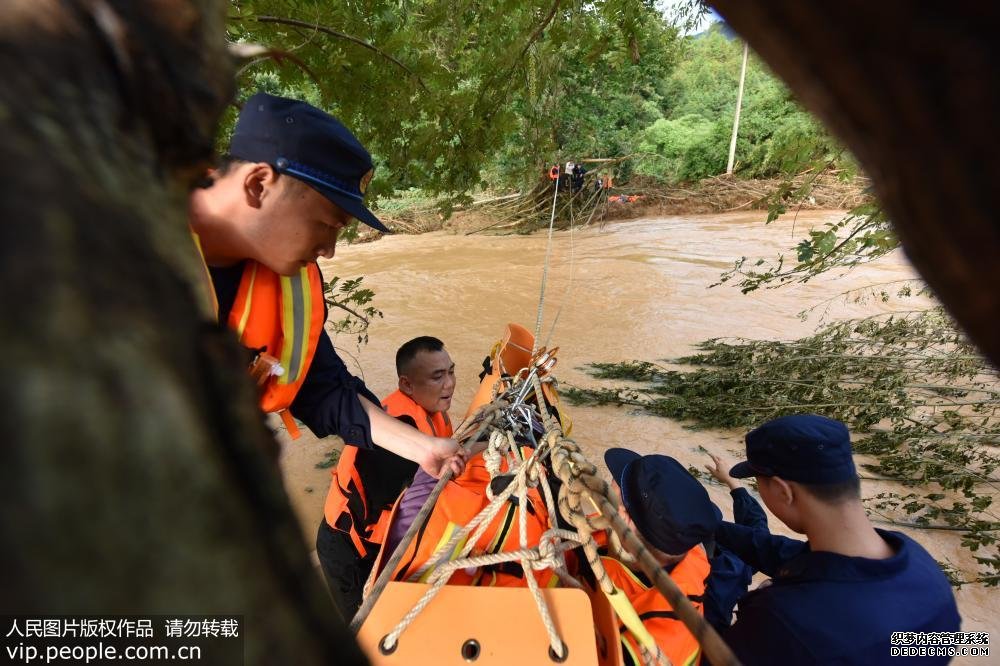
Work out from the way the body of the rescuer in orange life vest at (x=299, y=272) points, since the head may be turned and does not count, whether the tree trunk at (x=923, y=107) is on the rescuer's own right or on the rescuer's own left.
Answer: on the rescuer's own right

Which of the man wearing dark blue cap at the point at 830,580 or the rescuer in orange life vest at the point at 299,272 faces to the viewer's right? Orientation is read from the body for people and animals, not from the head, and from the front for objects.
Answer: the rescuer in orange life vest

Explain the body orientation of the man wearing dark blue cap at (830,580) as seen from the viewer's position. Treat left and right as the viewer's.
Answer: facing away from the viewer and to the left of the viewer

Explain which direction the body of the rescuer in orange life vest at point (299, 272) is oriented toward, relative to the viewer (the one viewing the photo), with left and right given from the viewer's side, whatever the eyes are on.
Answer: facing to the right of the viewer

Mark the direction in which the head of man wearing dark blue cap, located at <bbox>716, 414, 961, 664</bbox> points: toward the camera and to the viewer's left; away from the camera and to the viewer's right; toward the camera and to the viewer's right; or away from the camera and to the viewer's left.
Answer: away from the camera and to the viewer's left

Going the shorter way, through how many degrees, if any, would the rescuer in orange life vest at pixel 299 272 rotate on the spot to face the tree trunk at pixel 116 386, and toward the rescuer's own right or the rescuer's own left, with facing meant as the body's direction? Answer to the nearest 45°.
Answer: approximately 90° to the rescuer's own right
